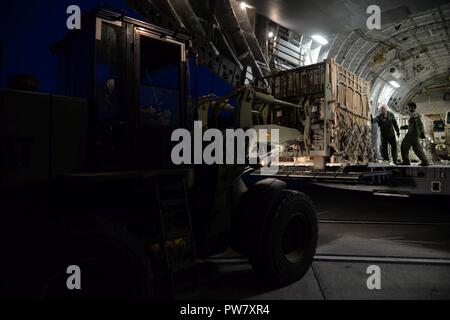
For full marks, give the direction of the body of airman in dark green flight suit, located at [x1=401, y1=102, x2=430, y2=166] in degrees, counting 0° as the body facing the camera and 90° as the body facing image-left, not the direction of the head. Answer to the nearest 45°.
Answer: approximately 90°

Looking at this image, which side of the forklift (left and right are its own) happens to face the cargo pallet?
front

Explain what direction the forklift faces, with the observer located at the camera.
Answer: facing away from the viewer and to the right of the viewer

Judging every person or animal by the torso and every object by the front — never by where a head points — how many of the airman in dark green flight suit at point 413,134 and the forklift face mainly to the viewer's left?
1

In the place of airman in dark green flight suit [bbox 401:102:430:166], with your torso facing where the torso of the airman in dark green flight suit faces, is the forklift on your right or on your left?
on your left

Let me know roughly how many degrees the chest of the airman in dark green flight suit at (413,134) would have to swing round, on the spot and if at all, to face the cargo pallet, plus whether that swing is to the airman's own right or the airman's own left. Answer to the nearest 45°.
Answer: approximately 45° to the airman's own left
